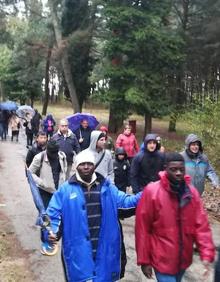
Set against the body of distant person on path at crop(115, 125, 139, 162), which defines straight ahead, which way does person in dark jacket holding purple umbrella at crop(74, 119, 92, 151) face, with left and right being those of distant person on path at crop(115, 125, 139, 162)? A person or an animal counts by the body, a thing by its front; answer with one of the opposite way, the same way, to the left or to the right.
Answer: the same way

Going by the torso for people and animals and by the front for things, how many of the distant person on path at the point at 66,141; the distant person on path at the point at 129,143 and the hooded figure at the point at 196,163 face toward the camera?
3

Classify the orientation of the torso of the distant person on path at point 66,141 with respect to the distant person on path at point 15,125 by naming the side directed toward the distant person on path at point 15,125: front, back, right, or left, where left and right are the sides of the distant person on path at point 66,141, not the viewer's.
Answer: back

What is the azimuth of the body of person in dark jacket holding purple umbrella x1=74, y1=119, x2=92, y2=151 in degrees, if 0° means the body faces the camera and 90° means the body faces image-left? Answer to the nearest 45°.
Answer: approximately 0°

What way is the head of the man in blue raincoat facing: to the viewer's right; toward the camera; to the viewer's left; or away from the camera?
toward the camera

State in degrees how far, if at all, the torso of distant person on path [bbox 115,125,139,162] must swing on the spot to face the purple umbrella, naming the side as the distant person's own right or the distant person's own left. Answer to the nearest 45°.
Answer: approximately 135° to the distant person's own right

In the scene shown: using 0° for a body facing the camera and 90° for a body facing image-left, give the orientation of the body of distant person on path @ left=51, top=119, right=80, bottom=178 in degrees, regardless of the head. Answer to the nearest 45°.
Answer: approximately 0°

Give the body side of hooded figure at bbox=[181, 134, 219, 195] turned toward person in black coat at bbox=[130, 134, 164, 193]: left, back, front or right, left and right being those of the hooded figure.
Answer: right

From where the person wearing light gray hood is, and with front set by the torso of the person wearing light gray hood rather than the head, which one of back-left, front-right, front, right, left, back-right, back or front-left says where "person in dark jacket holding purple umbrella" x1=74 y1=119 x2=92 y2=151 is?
back-left

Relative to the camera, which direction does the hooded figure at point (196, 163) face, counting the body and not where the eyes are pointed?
toward the camera

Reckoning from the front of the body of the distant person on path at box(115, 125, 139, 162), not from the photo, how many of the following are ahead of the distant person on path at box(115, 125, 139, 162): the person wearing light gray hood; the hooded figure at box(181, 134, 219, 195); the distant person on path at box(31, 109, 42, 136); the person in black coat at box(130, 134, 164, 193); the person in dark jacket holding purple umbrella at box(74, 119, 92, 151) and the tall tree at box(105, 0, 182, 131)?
3

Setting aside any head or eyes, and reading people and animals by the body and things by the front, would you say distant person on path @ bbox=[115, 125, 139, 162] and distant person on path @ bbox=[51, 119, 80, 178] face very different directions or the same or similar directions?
same or similar directions

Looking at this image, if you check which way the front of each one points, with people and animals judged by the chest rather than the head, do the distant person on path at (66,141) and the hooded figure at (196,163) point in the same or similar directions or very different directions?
same or similar directions

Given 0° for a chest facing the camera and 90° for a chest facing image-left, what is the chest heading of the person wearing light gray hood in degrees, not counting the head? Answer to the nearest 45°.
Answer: approximately 315°

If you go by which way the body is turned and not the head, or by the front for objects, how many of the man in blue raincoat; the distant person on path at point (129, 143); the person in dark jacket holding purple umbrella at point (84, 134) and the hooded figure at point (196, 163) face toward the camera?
4

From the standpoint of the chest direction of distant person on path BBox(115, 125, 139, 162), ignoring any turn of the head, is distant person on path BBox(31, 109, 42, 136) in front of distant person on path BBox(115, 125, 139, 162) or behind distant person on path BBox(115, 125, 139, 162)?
behind

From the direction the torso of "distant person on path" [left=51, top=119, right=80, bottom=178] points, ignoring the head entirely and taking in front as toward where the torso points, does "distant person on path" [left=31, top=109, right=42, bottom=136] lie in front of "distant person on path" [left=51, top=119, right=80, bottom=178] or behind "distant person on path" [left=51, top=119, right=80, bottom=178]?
behind
